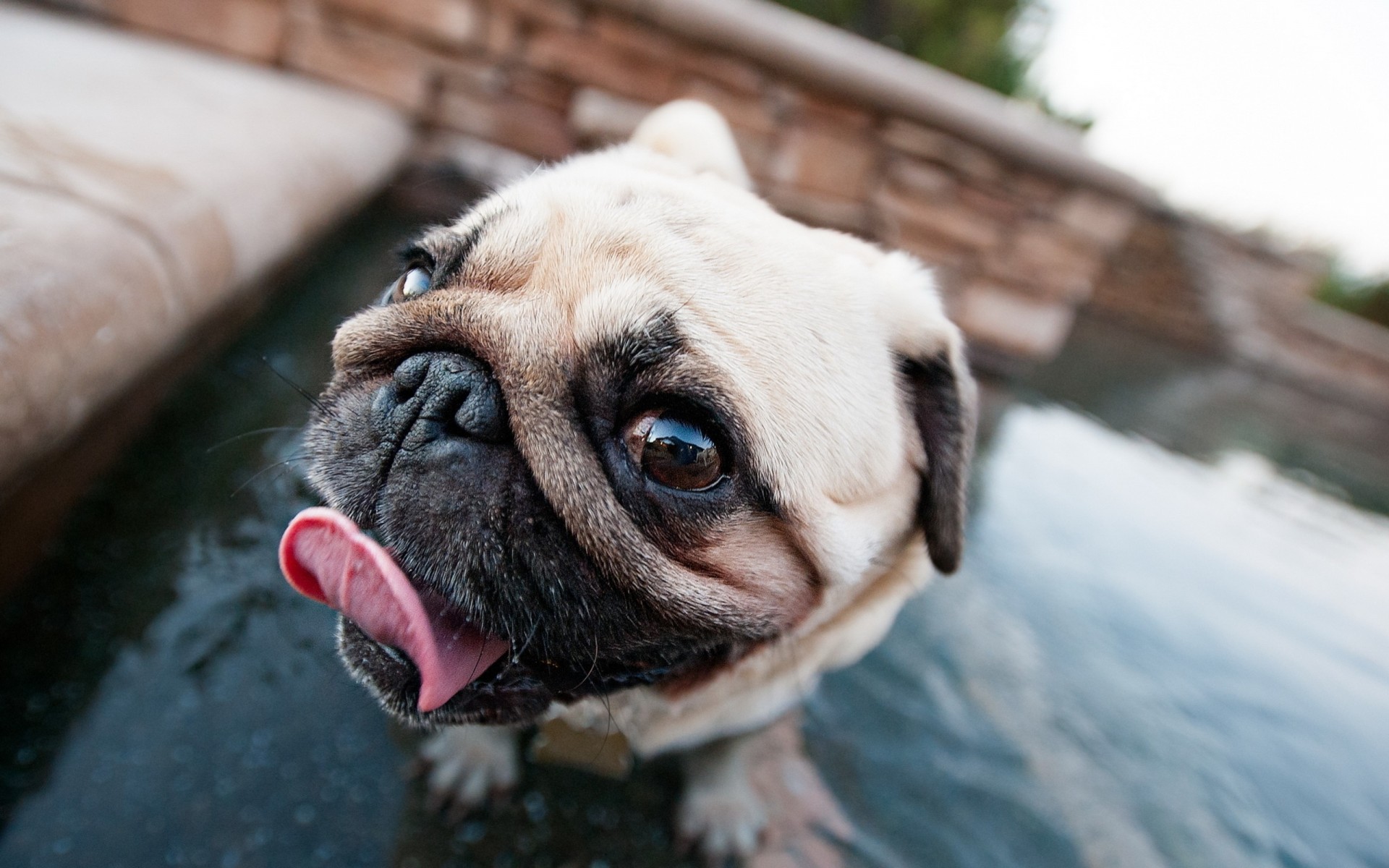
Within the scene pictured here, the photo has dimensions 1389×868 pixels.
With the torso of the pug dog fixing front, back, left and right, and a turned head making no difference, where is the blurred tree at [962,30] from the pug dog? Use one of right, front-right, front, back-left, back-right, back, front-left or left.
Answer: back-right

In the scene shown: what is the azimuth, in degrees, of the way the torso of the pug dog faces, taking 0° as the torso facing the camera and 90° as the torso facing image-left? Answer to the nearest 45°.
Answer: approximately 45°

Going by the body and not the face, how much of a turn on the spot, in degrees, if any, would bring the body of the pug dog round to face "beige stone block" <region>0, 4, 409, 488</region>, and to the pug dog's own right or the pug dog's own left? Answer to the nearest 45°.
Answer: approximately 90° to the pug dog's own right

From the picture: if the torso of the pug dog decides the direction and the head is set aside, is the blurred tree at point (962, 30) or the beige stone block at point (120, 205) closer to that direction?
the beige stone block

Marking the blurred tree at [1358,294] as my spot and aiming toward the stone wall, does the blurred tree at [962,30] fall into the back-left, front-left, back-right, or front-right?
front-right

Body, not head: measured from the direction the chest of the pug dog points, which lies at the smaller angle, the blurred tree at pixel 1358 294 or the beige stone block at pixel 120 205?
the beige stone block

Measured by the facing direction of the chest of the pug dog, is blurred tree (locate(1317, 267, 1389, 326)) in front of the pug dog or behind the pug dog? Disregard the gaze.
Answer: behind
